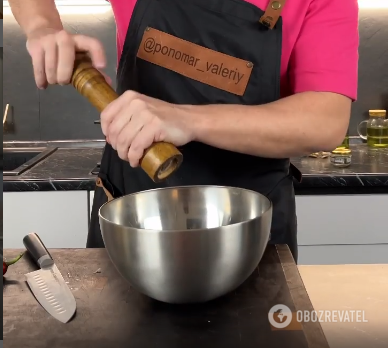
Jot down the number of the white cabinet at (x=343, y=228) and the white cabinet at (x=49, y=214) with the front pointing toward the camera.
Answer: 2

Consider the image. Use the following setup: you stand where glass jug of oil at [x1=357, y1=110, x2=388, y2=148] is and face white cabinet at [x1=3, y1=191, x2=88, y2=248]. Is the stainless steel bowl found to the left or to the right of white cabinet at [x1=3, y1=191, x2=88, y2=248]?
left

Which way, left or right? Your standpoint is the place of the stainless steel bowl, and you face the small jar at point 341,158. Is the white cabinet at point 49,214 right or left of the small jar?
left

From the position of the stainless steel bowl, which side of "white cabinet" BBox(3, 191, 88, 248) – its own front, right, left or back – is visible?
front

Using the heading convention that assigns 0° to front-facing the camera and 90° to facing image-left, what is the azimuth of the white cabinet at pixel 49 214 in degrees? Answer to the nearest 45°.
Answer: approximately 0°

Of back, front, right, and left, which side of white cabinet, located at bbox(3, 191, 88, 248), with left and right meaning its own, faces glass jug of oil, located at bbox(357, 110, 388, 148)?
left

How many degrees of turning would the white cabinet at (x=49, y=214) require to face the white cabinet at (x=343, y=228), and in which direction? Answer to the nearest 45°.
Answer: approximately 90° to its left

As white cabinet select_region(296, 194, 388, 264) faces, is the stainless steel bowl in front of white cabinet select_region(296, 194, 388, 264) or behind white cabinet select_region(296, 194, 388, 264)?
in front

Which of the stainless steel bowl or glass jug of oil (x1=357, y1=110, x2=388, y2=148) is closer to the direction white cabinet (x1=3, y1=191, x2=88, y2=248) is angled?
the stainless steel bowl

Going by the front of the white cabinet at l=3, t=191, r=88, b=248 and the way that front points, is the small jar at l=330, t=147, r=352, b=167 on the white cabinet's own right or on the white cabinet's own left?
on the white cabinet's own left
